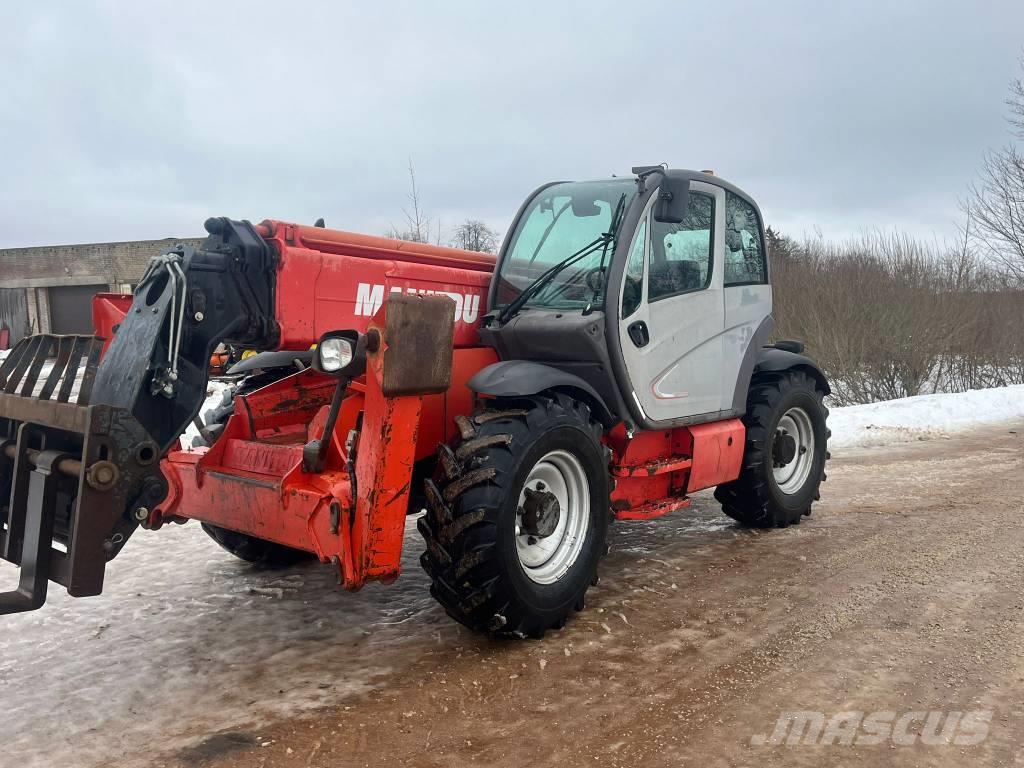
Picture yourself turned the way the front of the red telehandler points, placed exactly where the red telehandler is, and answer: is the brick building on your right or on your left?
on your right

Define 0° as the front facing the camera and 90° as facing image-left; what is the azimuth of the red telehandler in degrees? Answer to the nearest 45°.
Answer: approximately 45°
